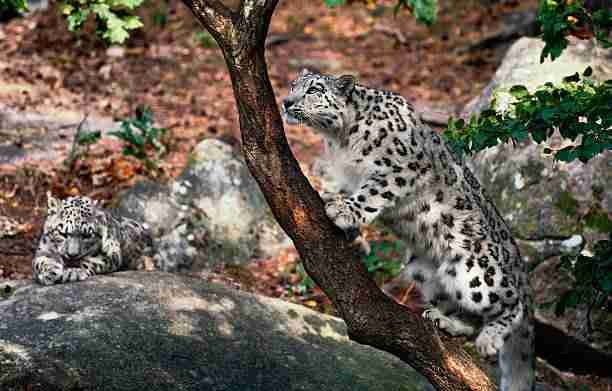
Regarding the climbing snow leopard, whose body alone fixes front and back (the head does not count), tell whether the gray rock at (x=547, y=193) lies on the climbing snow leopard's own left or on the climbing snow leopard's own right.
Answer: on the climbing snow leopard's own right

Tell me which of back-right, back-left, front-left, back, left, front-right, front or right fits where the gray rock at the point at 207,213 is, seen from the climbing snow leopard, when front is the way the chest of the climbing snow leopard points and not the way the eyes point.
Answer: front-right

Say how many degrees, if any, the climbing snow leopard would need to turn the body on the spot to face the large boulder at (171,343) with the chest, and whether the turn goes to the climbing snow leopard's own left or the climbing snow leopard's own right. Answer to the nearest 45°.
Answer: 0° — it already faces it

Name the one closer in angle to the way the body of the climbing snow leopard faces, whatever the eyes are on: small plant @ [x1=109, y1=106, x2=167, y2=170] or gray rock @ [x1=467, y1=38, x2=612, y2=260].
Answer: the small plant

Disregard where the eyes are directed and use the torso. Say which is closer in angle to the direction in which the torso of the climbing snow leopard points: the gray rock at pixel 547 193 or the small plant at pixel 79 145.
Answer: the small plant

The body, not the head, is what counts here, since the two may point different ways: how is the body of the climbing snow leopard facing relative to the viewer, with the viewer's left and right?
facing to the left of the viewer

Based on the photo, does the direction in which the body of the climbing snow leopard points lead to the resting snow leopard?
yes

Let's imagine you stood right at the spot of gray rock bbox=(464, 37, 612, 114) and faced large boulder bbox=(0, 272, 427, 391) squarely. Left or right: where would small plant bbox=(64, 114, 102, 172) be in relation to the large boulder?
right
